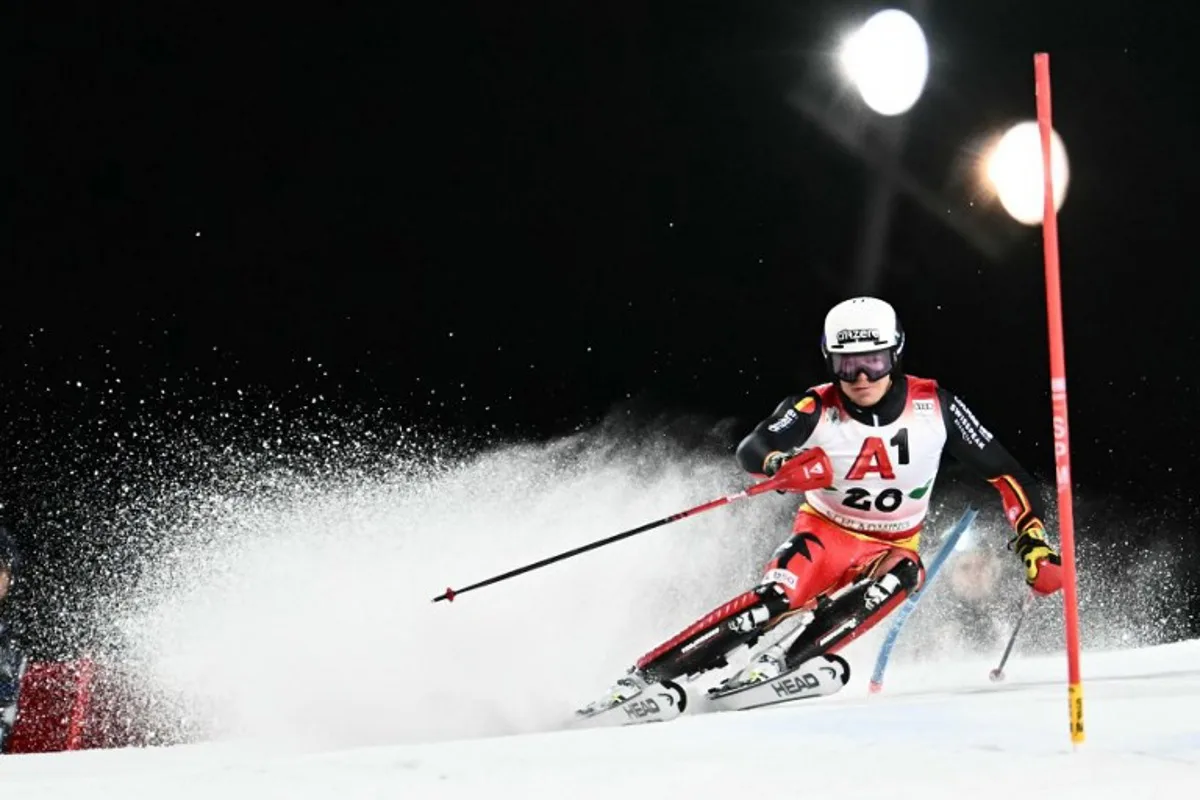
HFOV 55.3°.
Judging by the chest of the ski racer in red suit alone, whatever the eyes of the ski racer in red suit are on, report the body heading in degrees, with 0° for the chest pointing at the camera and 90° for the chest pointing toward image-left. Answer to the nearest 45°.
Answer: approximately 0°
